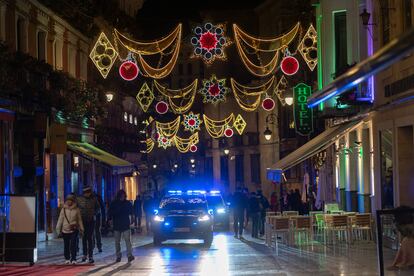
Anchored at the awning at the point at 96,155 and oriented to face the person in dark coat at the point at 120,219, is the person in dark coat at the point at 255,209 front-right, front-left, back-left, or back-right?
front-left

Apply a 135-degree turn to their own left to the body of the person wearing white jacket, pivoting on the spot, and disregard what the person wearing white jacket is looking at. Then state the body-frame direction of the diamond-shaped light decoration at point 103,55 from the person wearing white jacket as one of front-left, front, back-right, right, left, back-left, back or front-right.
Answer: front-left

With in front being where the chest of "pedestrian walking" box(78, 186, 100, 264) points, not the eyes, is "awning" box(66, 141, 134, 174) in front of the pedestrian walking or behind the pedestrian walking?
behind

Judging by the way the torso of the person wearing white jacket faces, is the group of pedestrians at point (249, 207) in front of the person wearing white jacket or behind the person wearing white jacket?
behind

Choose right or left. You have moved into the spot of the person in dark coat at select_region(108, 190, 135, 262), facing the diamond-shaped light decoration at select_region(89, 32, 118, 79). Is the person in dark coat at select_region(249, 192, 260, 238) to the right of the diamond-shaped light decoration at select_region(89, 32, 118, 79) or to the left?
right

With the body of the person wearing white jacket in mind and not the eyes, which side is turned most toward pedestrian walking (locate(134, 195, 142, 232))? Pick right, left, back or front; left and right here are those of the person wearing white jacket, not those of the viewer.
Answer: back

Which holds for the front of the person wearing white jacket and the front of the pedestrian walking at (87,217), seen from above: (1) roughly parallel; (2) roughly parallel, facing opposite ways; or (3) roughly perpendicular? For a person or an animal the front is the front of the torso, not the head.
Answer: roughly parallel

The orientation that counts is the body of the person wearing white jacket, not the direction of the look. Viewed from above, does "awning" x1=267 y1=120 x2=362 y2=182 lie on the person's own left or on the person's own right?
on the person's own left

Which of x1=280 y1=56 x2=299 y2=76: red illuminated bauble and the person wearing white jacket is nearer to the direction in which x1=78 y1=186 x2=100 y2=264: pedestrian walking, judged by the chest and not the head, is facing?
the person wearing white jacket

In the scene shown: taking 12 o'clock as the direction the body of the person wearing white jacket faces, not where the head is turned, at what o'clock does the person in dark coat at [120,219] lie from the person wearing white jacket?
The person in dark coat is roughly at 8 o'clock from the person wearing white jacket.

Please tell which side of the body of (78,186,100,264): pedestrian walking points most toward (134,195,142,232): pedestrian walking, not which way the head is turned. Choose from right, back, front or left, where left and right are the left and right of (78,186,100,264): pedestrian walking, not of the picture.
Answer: back

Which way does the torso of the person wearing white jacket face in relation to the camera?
toward the camera

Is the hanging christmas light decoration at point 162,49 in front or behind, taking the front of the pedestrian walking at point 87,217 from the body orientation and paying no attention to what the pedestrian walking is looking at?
behind
